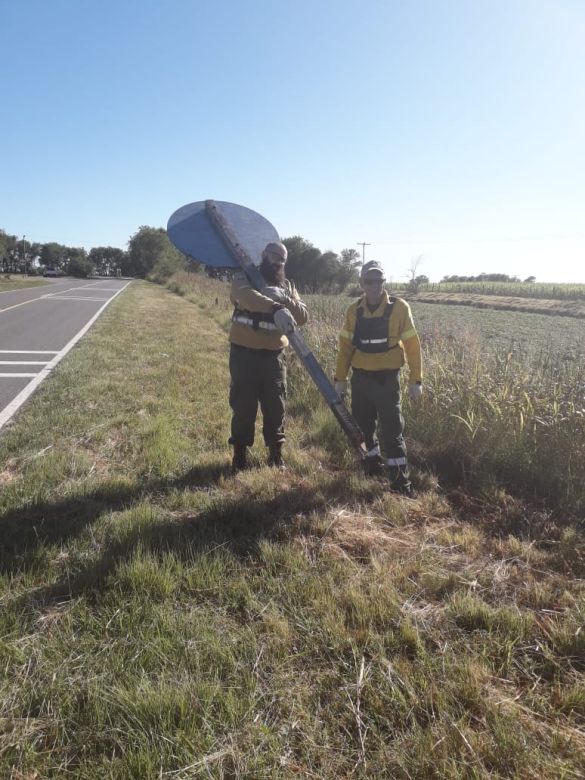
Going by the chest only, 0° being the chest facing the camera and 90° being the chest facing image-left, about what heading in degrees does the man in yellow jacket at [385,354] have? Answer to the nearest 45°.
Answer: approximately 0°

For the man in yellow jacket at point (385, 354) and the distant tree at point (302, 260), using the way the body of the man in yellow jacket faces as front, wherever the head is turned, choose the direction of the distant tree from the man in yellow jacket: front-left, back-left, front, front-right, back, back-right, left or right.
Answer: back

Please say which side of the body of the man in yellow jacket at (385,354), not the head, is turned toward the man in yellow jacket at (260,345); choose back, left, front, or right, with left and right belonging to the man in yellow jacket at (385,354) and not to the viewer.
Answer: right

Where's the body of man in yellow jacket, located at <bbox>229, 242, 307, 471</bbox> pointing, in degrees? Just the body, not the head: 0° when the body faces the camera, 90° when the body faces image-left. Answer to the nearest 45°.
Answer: approximately 0°

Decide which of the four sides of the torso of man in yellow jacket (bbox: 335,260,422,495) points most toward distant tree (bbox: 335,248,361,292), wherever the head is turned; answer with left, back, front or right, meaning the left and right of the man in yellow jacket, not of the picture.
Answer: back

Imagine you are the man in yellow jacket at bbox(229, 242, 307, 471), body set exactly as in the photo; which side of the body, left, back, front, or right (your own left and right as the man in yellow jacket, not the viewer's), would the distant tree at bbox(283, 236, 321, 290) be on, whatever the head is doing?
back

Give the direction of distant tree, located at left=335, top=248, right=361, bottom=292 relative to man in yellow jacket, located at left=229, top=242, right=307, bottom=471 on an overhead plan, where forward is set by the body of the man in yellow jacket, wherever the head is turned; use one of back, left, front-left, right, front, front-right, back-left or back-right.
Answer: back

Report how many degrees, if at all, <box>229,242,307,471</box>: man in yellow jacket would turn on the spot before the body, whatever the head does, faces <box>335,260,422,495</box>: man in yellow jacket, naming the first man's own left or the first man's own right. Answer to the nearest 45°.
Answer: approximately 90° to the first man's own left

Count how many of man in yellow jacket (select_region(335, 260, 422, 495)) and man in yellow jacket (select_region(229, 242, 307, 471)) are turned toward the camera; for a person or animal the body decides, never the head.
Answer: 2
